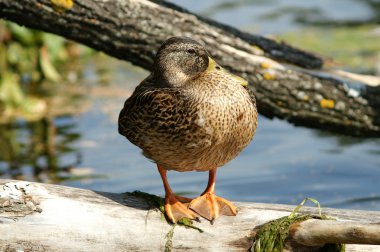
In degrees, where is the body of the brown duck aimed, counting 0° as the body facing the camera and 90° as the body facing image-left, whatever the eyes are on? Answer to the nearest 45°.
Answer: approximately 315°

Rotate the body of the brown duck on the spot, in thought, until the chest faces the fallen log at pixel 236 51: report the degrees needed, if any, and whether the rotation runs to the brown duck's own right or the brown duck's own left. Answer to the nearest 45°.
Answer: approximately 135° to the brown duck's own left
